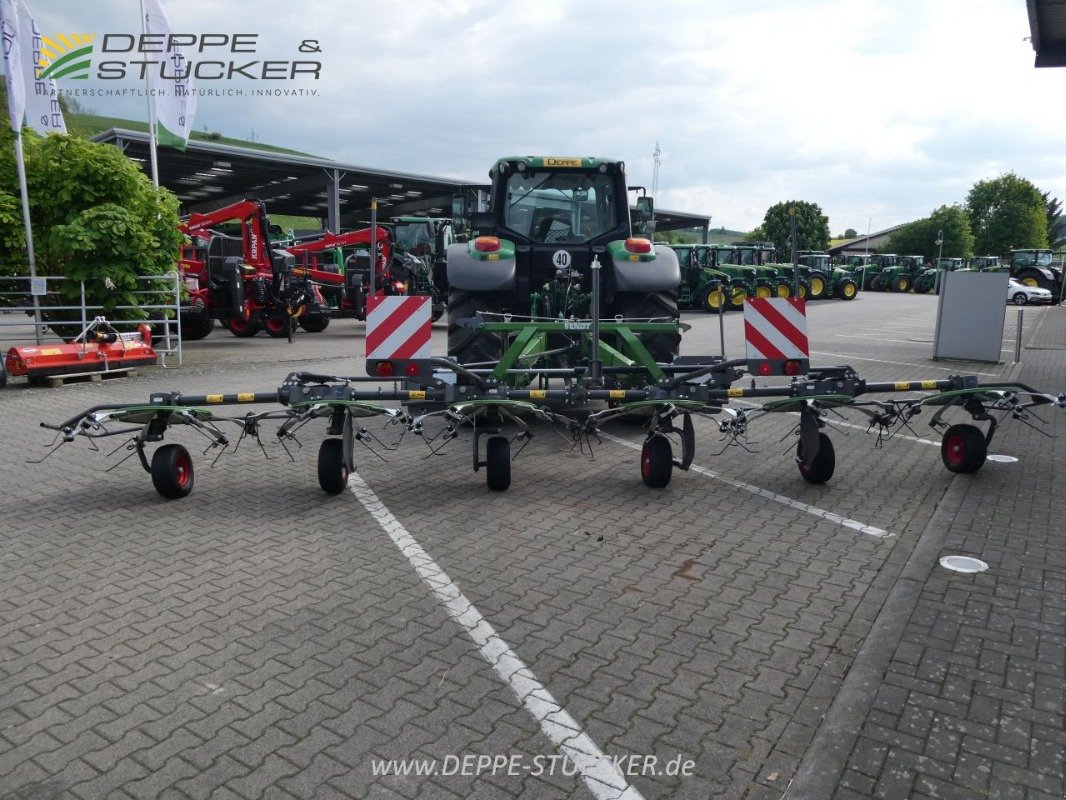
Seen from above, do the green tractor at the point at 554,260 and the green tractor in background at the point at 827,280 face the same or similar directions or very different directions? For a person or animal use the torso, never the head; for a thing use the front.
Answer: very different directions

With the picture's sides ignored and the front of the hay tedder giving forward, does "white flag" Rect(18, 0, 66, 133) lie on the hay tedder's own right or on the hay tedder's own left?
on the hay tedder's own left

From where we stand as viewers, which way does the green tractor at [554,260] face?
facing away from the viewer

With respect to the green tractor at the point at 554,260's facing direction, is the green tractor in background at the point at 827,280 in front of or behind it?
in front

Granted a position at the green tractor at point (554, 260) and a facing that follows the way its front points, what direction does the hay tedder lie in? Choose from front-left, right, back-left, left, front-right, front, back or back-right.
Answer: back

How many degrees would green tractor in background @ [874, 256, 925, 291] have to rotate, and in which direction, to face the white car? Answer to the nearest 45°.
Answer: approximately 90° to its left

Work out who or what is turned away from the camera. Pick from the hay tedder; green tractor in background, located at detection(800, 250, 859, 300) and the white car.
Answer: the hay tedder

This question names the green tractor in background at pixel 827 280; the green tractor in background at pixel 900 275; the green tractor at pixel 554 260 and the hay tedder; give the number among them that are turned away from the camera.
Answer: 2

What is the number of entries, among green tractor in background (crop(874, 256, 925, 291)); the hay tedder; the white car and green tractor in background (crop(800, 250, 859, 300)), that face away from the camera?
1

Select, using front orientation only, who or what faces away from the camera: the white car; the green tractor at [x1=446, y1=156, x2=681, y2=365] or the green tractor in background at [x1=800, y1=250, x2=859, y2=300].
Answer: the green tractor

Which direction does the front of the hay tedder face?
away from the camera

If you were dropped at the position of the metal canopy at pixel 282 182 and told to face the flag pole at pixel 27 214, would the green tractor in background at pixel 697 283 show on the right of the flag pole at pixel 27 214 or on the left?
left
